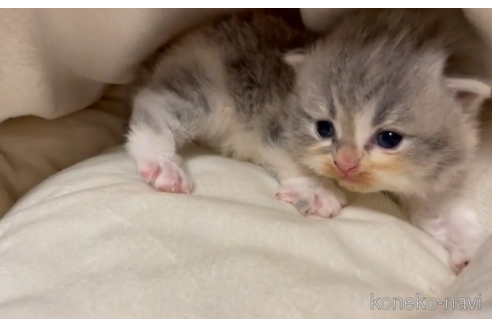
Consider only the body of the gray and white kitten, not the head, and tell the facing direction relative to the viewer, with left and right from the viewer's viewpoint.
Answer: facing the viewer and to the right of the viewer
